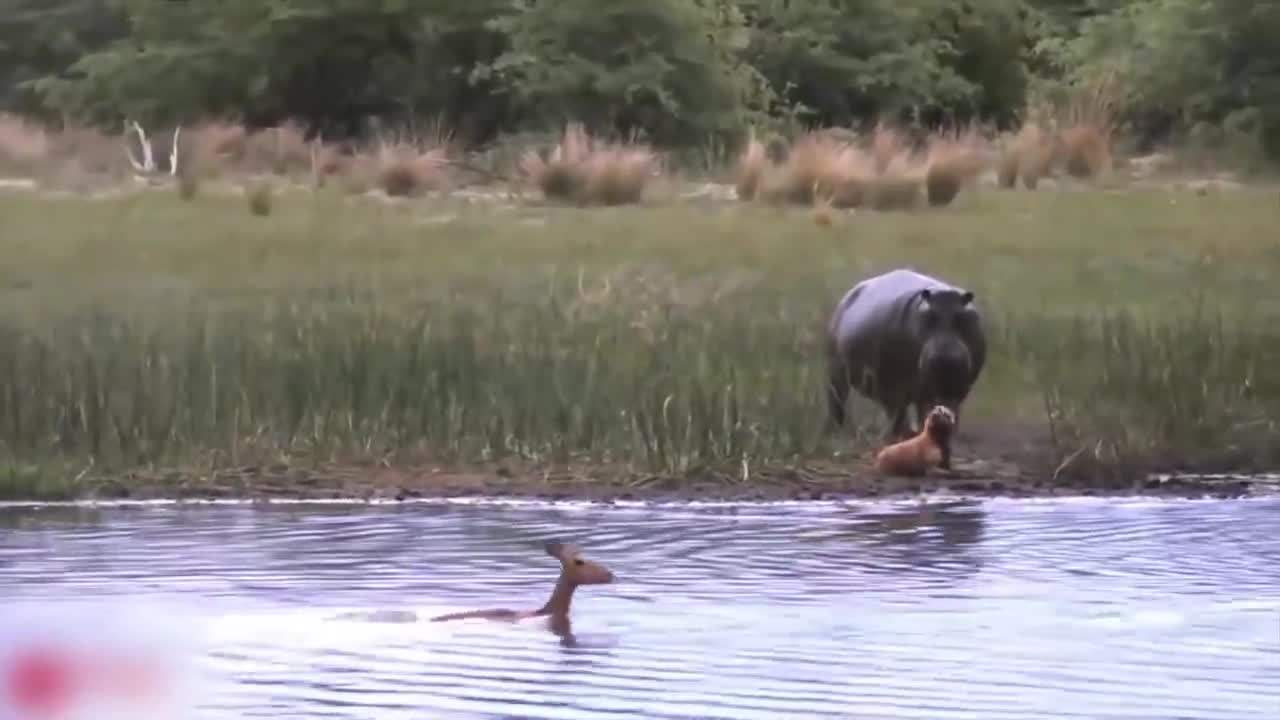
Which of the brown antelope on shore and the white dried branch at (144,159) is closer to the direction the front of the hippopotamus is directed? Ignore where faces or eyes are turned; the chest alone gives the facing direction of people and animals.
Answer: the brown antelope on shore

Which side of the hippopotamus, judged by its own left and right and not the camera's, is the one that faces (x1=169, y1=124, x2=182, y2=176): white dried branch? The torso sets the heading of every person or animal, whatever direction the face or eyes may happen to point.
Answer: back

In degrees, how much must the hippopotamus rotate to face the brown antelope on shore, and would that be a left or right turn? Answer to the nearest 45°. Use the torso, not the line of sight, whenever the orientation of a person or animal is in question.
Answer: approximately 45° to its right

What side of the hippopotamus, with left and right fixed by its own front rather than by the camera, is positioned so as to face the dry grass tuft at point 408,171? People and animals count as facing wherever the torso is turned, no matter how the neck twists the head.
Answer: back

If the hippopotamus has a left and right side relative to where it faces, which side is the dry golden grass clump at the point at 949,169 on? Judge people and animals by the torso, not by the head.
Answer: on its left

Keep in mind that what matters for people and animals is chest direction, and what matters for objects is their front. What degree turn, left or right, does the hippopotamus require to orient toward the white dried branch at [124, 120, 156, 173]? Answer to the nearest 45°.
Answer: approximately 180°

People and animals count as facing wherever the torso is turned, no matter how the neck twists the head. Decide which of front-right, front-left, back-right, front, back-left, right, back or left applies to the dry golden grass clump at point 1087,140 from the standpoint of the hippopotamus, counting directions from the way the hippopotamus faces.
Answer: back-left

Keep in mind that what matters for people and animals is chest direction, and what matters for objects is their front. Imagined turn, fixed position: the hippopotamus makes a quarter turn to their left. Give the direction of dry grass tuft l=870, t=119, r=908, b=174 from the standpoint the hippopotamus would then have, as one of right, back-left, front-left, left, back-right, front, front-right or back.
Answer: front-left

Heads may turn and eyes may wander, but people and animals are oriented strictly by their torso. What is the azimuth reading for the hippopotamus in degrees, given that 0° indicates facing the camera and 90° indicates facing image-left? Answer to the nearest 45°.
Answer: approximately 315°

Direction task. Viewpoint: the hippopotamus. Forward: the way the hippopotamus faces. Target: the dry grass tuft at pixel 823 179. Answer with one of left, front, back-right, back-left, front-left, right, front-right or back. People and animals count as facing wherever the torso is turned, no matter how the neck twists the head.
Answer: back-left
